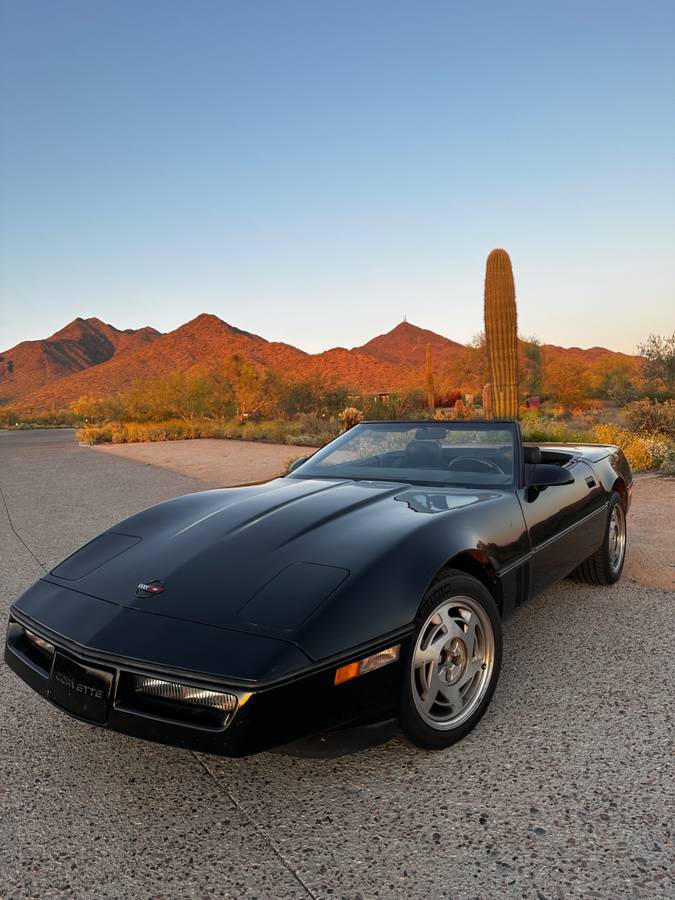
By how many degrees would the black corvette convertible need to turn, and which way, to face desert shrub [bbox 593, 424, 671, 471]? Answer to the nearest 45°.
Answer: approximately 180°

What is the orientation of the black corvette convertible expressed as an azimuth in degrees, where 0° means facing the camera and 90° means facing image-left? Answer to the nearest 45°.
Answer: approximately 45°

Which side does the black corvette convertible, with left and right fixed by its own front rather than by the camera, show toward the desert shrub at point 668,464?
back

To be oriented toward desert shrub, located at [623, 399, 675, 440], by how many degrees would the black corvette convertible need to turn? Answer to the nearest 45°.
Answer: approximately 180°

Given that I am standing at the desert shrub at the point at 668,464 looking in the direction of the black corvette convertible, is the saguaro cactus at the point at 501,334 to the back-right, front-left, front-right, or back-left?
back-right

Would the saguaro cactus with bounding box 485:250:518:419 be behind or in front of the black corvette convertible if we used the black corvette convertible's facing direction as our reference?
behind

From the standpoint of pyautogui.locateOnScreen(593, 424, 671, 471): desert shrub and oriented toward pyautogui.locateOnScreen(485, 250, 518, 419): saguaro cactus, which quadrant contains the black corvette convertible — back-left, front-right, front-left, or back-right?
back-left
